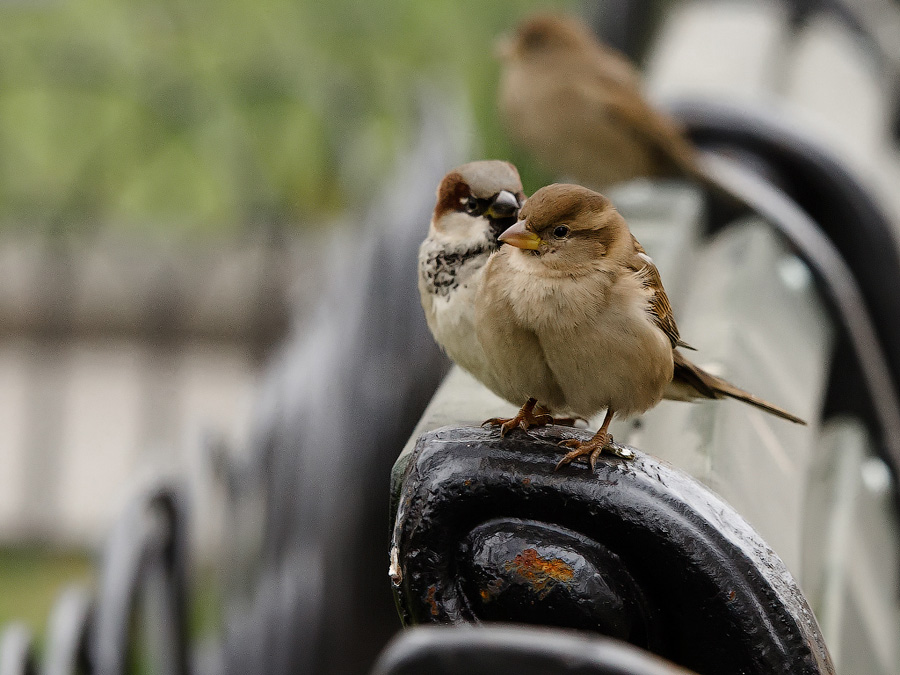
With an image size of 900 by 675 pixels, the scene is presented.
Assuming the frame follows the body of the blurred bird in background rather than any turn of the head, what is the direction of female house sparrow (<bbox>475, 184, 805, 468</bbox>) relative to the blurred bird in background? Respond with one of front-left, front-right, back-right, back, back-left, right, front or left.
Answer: left

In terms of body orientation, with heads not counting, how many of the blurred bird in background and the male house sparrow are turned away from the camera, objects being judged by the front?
0

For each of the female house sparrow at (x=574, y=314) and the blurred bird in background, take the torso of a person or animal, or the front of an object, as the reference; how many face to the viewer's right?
0

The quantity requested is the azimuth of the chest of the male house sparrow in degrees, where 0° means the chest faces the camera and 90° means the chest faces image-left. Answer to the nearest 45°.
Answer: approximately 45°

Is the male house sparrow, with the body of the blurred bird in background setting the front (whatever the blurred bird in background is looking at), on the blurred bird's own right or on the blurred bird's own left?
on the blurred bird's own left

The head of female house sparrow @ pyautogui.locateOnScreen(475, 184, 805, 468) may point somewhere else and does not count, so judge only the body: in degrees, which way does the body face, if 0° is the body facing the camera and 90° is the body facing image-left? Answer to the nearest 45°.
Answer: approximately 45°

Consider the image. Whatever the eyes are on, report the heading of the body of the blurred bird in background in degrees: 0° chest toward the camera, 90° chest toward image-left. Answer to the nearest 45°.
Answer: approximately 90°
